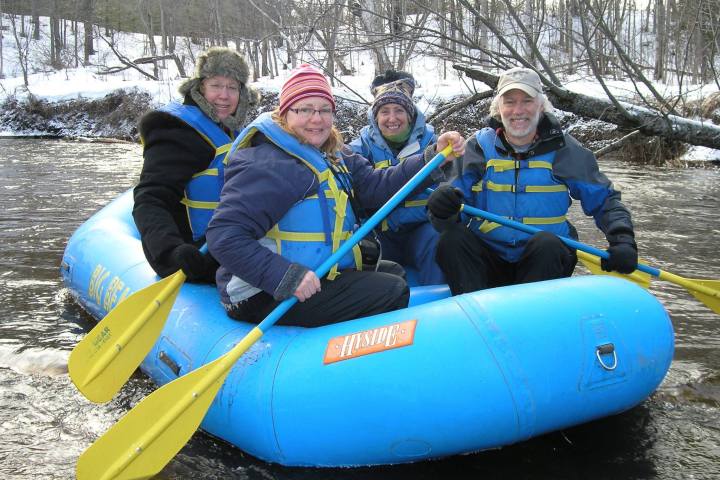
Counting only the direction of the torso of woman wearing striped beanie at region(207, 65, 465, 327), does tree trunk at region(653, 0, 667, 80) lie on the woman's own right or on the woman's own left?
on the woman's own left

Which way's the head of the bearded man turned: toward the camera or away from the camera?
toward the camera

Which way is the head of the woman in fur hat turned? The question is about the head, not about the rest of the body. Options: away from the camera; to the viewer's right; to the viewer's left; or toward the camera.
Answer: toward the camera

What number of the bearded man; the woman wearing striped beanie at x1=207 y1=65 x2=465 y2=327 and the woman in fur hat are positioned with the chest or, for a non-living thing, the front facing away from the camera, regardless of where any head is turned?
0

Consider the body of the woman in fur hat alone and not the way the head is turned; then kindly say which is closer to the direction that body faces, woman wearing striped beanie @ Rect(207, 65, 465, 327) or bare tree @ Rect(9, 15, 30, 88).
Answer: the woman wearing striped beanie

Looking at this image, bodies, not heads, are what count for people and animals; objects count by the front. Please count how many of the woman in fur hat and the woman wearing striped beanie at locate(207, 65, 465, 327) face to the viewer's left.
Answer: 0

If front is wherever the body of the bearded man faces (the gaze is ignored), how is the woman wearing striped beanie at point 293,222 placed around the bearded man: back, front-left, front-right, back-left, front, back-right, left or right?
front-right

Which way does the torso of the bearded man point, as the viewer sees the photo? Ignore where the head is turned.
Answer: toward the camera

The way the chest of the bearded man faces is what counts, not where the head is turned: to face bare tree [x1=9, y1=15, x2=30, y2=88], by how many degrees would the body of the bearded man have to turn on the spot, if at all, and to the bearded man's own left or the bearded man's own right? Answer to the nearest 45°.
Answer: approximately 135° to the bearded man's own right

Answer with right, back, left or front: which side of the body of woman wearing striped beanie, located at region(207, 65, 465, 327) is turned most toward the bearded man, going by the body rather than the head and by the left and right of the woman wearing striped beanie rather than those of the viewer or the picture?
left

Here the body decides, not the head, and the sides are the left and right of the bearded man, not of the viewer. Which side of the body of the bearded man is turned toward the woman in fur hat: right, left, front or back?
right

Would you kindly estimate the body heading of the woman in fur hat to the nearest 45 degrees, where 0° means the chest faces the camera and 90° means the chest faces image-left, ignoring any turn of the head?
approximately 315°

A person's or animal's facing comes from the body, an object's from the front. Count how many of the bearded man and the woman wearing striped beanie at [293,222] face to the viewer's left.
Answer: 0

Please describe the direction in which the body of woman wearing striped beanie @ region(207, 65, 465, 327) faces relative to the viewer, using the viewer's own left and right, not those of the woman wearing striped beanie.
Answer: facing the viewer and to the right of the viewer

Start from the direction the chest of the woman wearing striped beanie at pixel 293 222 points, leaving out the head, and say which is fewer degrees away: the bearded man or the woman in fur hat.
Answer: the bearded man

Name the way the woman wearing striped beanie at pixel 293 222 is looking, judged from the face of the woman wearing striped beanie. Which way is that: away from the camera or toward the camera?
toward the camera

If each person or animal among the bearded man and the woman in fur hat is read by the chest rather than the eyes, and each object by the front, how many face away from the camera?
0
